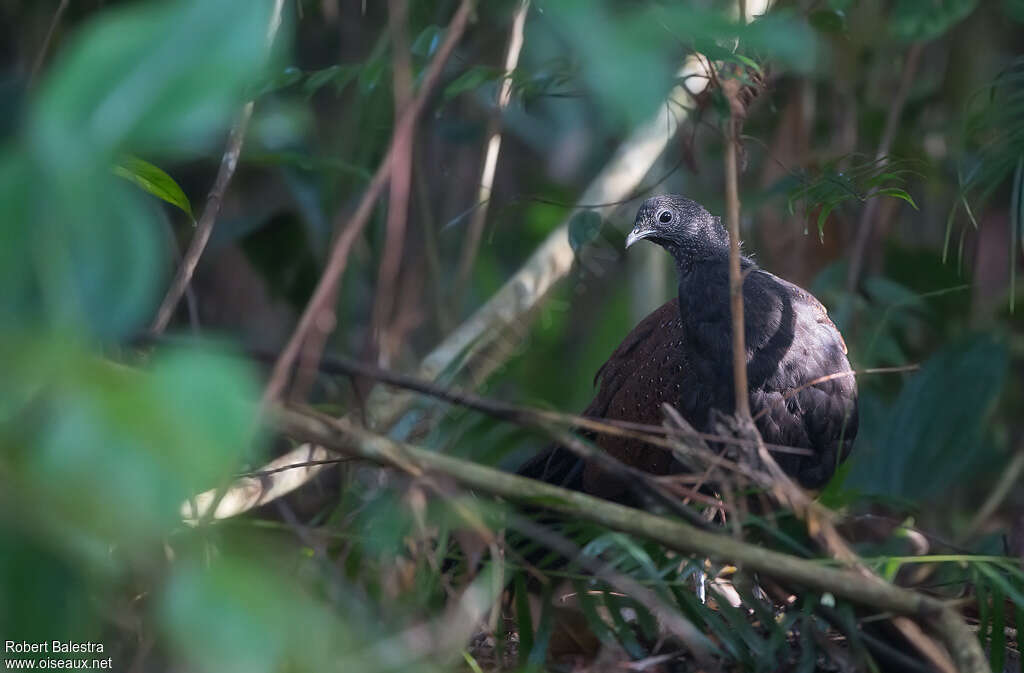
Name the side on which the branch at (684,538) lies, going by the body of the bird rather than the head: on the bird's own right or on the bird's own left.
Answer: on the bird's own right
